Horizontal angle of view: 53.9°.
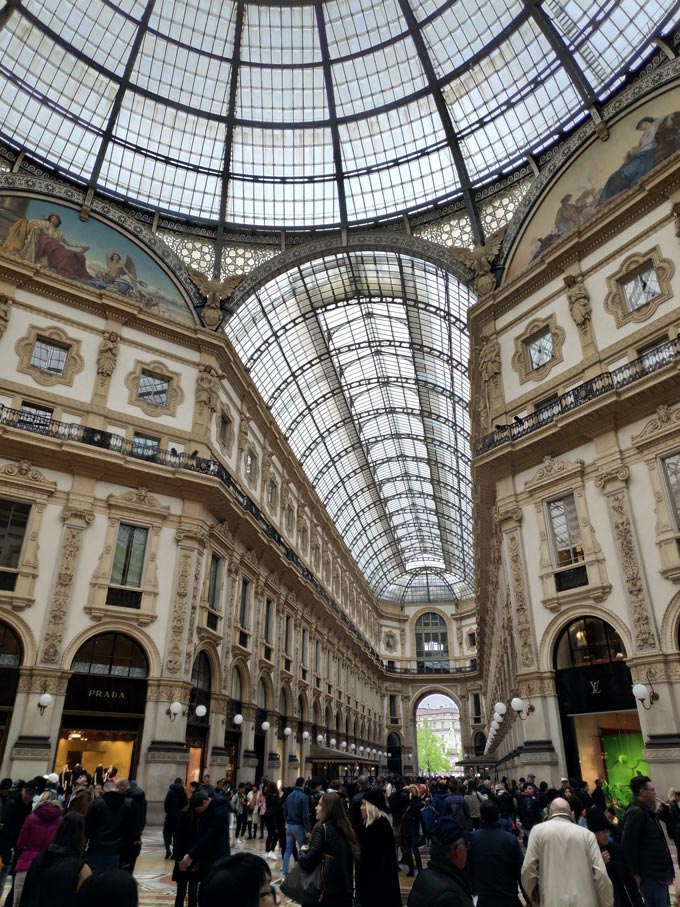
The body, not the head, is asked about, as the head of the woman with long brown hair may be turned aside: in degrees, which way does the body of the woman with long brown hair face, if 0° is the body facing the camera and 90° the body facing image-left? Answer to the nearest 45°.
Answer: approximately 135°

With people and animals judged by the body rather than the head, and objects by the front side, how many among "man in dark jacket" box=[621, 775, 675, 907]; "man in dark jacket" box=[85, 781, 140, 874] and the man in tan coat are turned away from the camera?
2

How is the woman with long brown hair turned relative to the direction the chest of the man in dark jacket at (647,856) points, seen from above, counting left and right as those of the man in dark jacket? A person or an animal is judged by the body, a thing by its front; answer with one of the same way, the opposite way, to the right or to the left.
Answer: the opposite way

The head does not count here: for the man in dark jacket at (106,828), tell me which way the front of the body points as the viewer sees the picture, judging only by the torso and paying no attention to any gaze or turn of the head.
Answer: away from the camera

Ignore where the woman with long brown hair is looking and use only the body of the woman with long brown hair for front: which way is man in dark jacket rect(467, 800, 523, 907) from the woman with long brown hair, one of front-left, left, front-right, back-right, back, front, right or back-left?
back-right

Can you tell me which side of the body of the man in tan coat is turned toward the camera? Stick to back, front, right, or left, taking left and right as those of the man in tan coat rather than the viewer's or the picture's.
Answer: back

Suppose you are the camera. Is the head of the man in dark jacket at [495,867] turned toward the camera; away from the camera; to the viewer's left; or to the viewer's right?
away from the camera

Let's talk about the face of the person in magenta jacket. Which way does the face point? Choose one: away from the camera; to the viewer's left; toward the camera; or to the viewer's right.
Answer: away from the camera

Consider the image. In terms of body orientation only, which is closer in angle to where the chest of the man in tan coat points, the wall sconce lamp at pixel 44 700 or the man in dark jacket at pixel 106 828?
the wall sconce lamp
